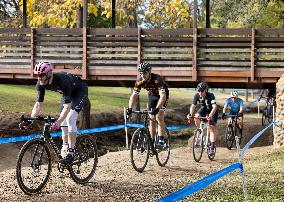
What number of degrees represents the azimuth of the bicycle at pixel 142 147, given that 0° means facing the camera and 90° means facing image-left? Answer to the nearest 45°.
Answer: approximately 45°

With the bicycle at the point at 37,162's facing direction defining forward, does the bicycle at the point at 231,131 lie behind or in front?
behind

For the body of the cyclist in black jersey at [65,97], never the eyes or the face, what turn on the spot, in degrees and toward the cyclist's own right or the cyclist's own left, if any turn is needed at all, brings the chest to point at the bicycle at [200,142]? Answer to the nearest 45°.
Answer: approximately 180°

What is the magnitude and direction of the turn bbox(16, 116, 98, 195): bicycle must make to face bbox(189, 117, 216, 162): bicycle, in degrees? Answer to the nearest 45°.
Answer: approximately 180°

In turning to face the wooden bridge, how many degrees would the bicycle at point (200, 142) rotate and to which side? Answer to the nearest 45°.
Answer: approximately 135° to its right

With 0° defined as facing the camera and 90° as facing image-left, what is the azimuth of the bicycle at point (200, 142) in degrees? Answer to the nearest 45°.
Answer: approximately 45°

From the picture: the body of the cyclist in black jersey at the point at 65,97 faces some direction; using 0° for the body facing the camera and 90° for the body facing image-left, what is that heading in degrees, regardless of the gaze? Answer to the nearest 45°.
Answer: approximately 45°

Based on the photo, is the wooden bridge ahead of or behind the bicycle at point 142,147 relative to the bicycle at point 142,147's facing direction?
behind

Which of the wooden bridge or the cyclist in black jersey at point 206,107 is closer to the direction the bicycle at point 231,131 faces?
the cyclist in black jersey

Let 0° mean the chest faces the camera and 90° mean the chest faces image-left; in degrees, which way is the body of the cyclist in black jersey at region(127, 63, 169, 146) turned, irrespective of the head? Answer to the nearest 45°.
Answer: approximately 45°

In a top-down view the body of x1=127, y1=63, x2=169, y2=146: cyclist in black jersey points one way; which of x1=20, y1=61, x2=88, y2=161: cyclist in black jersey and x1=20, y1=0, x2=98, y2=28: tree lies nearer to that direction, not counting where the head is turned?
the cyclist in black jersey
